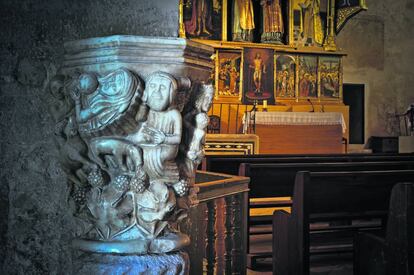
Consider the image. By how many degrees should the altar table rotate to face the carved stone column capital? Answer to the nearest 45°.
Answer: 0° — it already faces it

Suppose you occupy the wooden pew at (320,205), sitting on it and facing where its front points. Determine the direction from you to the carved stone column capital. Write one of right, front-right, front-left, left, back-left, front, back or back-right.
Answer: back-left

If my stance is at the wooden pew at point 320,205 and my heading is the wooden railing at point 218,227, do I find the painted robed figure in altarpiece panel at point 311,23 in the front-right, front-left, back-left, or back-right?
back-right

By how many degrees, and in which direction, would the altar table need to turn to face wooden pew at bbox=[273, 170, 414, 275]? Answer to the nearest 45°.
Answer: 0° — it already faces it

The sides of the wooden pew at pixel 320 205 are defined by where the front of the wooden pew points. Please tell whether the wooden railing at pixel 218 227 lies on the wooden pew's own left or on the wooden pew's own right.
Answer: on the wooden pew's own left

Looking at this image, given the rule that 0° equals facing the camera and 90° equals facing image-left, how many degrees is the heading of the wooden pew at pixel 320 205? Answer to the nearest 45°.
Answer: approximately 135°
